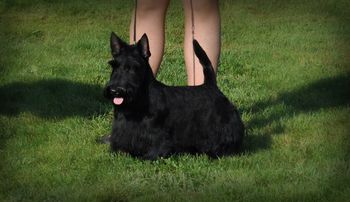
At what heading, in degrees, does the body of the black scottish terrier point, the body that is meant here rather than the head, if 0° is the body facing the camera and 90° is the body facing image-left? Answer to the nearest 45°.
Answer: approximately 90°
